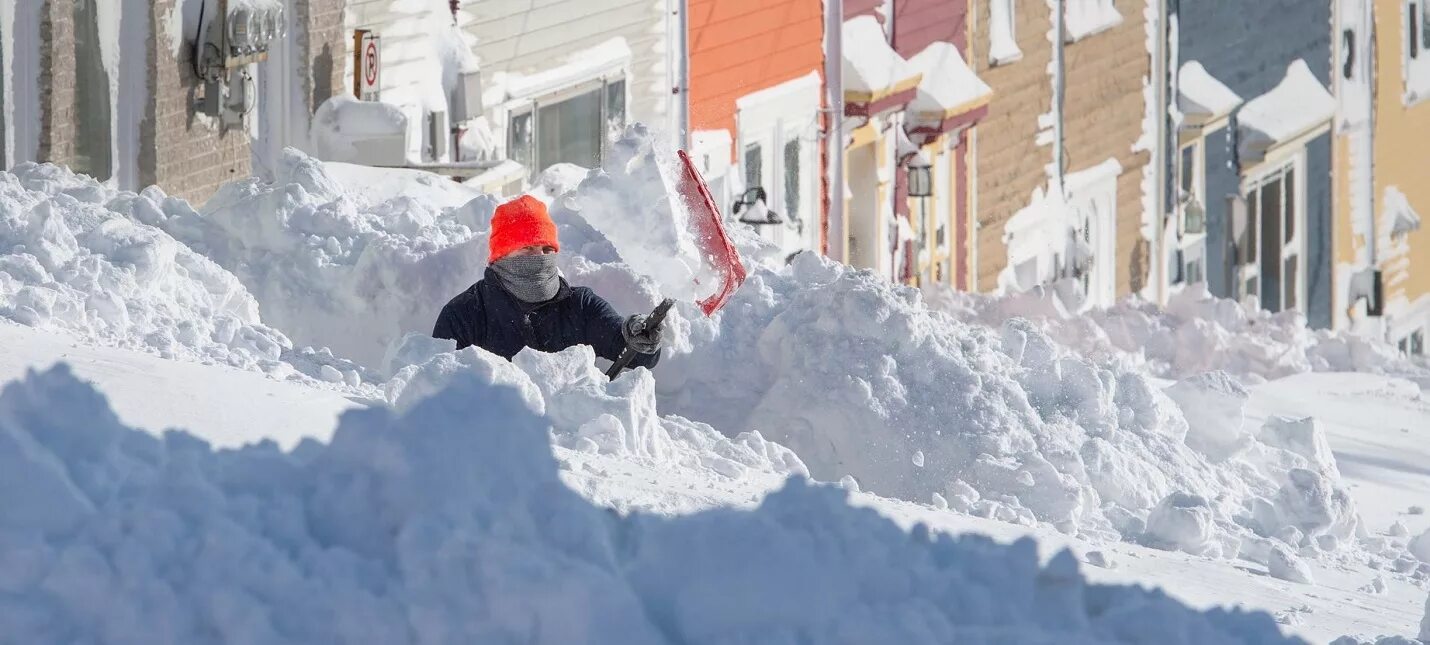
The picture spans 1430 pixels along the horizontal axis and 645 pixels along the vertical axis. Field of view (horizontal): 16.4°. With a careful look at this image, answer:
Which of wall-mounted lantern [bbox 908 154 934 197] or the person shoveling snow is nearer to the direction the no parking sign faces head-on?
the person shoveling snow

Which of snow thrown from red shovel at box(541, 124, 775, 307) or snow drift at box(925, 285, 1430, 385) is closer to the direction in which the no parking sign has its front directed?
the snow thrown from red shovel

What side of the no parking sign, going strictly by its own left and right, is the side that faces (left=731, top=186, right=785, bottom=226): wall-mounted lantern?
left

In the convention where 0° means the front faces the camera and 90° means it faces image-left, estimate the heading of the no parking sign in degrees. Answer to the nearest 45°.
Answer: approximately 315°

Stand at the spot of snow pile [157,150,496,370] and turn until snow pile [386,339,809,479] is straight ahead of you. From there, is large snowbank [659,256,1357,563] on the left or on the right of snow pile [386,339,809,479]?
left

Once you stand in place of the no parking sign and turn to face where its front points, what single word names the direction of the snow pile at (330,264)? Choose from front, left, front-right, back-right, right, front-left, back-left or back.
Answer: front-right

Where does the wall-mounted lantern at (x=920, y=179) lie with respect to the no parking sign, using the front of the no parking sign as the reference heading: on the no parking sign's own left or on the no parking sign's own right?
on the no parking sign's own left

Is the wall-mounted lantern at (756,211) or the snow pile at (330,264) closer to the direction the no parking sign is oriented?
the snow pile

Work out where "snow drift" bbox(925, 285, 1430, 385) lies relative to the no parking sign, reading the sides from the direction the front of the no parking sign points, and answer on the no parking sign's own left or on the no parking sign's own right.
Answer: on the no parking sign's own left

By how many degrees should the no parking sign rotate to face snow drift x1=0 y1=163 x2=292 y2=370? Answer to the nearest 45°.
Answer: approximately 45° to its right

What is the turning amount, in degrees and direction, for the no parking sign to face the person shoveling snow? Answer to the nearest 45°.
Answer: approximately 45° to its right
